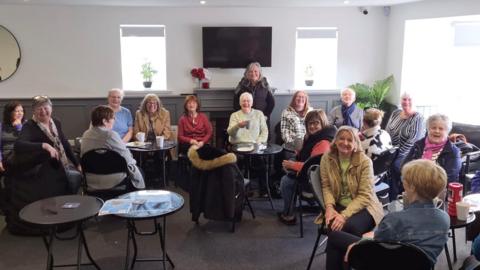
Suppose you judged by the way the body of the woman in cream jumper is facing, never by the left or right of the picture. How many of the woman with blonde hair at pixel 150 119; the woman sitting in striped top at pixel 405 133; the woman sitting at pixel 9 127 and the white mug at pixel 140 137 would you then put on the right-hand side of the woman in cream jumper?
3

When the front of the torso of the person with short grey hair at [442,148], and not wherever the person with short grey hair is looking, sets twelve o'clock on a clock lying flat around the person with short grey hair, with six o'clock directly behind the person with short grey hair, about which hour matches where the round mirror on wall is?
The round mirror on wall is roughly at 3 o'clock from the person with short grey hair.

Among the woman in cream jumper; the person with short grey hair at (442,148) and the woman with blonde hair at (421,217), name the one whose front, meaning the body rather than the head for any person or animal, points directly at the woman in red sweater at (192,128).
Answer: the woman with blonde hair

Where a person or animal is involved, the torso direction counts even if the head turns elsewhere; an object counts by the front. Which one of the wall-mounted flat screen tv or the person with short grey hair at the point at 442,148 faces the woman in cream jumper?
the wall-mounted flat screen tv

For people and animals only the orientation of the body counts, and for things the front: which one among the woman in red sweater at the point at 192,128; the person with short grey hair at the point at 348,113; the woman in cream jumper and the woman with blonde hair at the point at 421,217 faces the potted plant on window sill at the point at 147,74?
the woman with blonde hair

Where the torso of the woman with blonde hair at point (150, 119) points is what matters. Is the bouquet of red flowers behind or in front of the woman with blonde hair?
behind

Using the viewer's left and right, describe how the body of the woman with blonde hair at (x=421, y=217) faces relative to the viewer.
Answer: facing away from the viewer and to the left of the viewer
